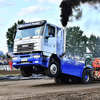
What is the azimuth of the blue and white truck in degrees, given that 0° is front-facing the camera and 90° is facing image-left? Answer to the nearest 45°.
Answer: approximately 45°
